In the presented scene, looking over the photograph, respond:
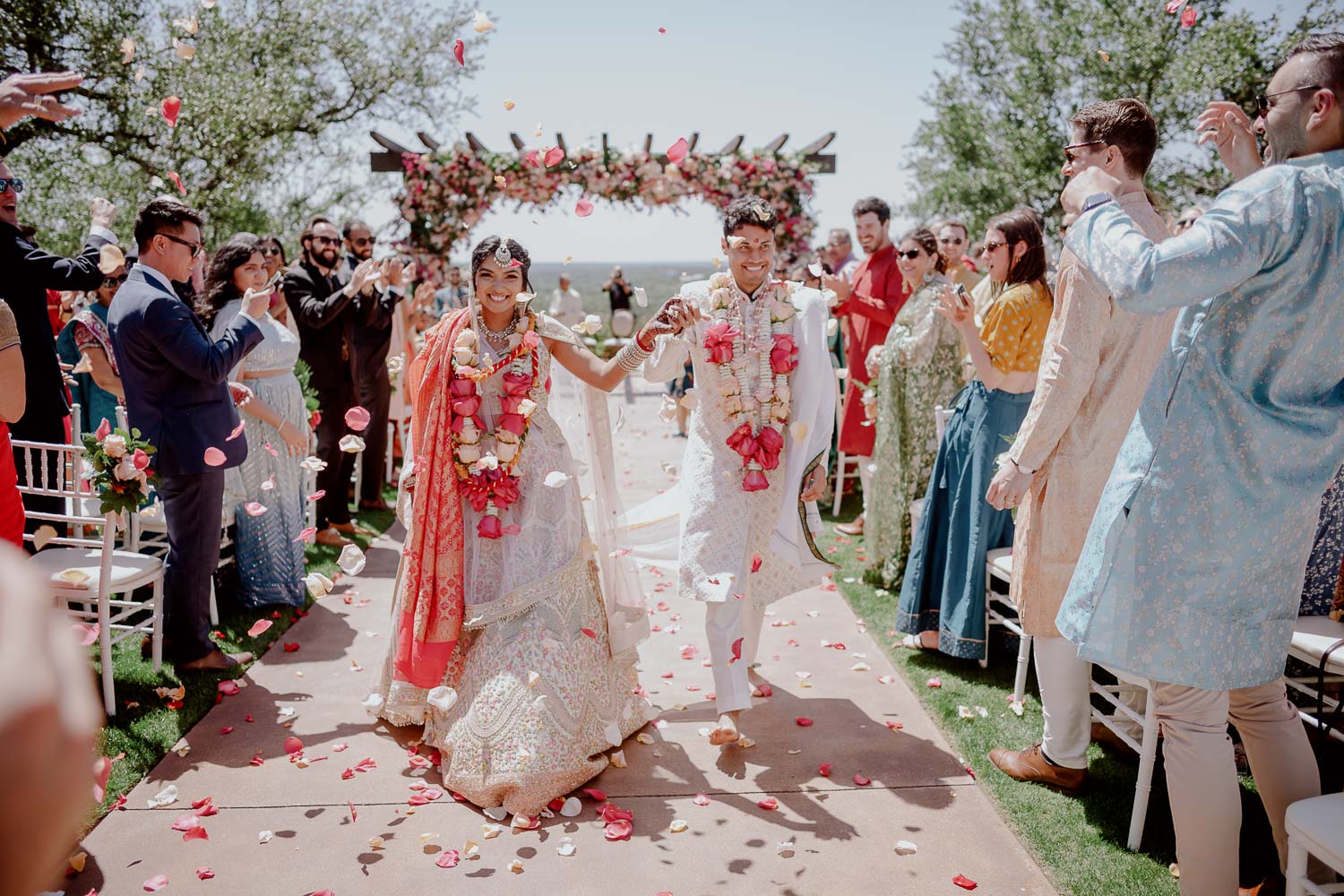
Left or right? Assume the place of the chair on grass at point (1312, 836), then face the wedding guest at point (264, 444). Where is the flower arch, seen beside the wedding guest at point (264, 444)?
right

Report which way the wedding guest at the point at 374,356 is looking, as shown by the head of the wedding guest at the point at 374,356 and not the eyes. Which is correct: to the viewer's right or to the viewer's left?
to the viewer's right

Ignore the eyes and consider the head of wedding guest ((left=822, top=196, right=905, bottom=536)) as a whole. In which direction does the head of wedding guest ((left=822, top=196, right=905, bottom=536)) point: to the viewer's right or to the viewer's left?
to the viewer's left

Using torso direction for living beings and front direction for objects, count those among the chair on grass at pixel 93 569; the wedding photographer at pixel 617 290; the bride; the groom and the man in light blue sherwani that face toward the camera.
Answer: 3

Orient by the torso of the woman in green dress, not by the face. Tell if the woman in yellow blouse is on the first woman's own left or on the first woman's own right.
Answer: on the first woman's own left

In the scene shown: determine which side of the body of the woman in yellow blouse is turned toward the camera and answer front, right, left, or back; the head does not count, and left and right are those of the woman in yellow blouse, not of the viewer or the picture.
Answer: left

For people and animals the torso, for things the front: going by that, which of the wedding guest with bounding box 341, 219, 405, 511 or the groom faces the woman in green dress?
the wedding guest

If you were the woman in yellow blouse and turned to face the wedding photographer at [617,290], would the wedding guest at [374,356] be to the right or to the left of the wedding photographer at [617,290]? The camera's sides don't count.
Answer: left

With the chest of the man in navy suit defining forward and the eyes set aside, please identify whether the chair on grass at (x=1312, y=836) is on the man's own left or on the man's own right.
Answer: on the man's own right

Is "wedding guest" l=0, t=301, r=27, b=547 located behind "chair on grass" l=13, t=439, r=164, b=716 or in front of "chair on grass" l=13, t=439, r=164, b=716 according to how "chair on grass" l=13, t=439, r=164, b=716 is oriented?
behind

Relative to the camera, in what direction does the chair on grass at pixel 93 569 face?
facing away from the viewer and to the right of the viewer

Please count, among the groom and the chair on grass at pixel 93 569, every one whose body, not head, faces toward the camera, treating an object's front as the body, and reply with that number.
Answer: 1

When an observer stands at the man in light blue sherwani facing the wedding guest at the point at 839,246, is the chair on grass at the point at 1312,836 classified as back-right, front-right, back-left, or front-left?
back-right

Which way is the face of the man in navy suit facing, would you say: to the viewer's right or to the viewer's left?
to the viewer's right
